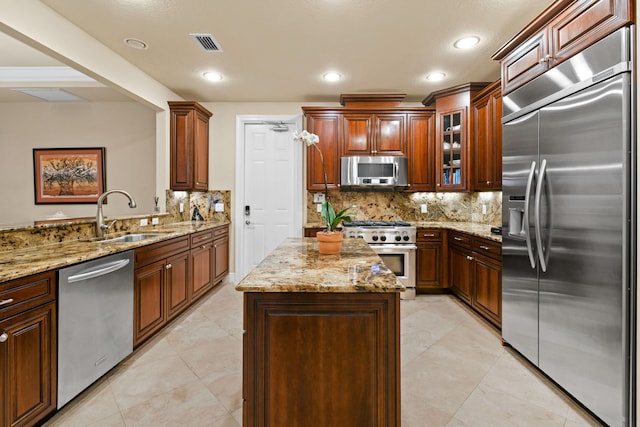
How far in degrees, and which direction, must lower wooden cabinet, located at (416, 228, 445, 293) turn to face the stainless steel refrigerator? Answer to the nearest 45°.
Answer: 0° — it already faces it

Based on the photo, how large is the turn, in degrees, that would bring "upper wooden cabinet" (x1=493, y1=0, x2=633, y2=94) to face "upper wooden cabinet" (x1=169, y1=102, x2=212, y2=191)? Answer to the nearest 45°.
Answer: approximately 45° to its right

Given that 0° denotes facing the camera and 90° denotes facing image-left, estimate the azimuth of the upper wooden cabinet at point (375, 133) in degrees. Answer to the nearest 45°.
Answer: approximately 0°

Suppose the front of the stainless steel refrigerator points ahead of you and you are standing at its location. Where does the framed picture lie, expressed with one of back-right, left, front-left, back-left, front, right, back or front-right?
front-right

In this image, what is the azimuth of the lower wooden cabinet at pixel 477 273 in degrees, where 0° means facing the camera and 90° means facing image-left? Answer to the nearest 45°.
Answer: approximately 45°

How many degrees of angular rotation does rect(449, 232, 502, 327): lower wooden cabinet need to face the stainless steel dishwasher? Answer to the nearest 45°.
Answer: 0° — it already faces it

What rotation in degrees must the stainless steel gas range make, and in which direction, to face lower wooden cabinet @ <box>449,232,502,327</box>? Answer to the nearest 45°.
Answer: approximately 45° to its left

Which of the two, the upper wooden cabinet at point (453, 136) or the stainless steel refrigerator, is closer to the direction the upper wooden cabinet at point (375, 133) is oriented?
the stainless steel refrigerator

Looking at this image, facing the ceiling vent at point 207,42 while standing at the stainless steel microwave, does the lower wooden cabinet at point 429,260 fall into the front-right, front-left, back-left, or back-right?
back-left
